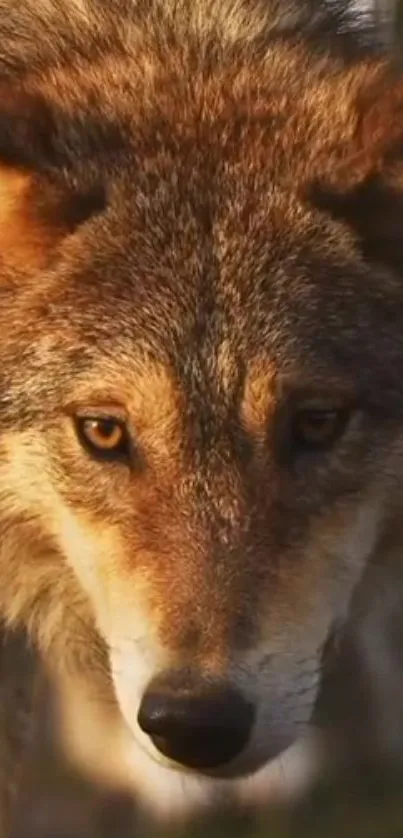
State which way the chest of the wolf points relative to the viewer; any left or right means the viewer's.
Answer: facing the viewer
